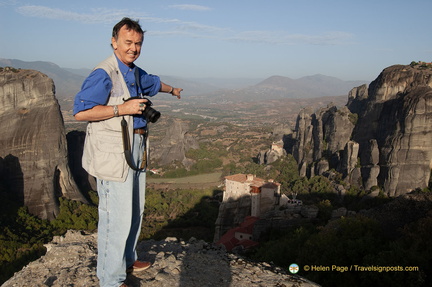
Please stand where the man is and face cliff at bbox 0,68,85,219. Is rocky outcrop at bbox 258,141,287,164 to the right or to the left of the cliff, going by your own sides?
right

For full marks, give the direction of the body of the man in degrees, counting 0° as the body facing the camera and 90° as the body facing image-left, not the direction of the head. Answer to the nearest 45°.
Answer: approximately 315°

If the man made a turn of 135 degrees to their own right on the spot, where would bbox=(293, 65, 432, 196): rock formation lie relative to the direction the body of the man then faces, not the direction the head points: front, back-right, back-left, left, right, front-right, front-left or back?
back-right

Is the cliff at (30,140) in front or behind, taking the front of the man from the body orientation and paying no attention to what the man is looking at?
behind

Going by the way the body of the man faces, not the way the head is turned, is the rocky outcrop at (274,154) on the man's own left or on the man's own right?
on the man's own left

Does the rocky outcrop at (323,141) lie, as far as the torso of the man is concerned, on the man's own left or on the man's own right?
on the man's own left
